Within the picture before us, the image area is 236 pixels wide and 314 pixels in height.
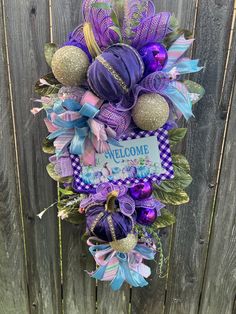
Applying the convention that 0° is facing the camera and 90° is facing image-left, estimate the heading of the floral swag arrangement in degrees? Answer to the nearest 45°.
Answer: approximately 0°
